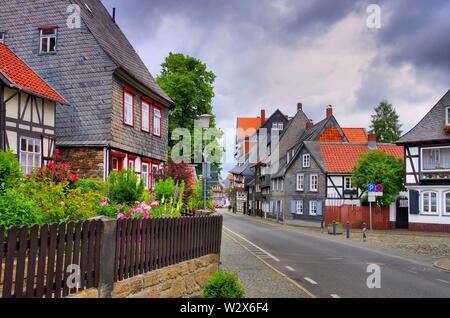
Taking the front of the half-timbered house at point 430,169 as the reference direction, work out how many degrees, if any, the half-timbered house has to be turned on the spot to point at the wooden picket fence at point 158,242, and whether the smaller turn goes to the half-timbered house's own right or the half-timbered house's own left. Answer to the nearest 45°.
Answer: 0° — it already faces it

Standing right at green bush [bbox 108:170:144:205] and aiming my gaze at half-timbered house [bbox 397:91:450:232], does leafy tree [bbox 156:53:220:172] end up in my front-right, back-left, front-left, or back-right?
front-left

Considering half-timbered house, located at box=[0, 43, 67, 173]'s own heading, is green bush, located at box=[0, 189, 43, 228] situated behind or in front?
in front

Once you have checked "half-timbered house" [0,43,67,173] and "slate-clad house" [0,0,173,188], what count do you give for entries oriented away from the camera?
0

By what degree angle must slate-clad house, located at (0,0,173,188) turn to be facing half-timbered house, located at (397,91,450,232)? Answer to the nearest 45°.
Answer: approximately 45° to its left

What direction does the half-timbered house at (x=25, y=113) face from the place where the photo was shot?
facing the viewer and to the right of the viewer

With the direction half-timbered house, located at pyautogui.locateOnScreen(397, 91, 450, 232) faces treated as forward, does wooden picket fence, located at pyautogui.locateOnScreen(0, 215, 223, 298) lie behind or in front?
in front

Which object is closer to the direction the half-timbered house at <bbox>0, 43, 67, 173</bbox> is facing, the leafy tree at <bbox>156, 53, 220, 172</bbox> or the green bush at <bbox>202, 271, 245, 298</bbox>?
the green bush
